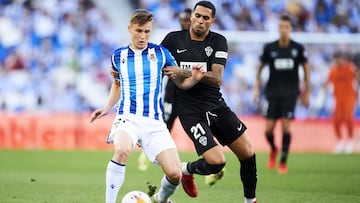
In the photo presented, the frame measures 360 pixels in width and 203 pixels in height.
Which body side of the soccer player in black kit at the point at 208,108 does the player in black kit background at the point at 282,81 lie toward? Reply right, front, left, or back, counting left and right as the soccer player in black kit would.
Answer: back

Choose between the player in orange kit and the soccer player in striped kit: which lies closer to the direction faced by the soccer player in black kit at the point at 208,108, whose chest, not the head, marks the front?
the soccer player in striped kit

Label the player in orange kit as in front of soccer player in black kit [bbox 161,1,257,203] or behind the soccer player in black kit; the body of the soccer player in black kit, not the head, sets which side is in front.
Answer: behind

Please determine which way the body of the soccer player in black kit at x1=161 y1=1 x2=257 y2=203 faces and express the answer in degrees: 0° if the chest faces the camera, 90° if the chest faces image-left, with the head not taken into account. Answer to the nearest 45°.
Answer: approximately 0°
